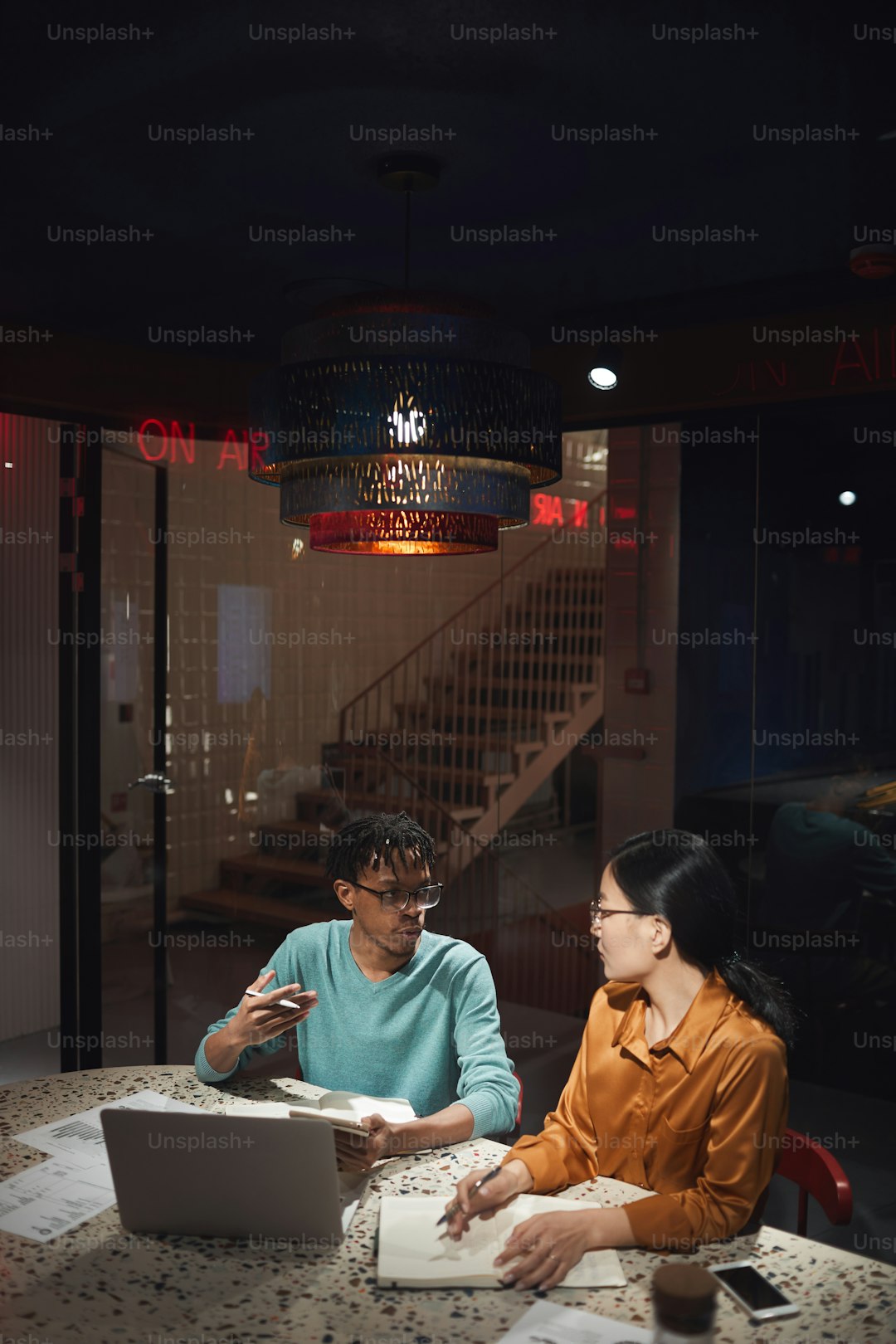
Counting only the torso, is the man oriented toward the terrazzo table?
yes

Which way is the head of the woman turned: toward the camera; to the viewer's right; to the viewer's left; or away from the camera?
to the viewer's left

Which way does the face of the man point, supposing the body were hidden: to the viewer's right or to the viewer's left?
to the viewer's right

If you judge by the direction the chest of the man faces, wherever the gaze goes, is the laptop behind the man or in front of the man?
in front

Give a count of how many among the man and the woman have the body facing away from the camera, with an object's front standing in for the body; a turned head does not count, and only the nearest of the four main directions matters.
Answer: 0

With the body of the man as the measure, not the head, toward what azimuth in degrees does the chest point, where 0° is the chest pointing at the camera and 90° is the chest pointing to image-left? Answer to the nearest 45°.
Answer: approximately 0°

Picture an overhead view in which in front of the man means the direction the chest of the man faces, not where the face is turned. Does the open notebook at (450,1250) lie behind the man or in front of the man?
in front

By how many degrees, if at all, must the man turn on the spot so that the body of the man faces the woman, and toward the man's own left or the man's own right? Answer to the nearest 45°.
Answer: approximately 45° to the man's own left
